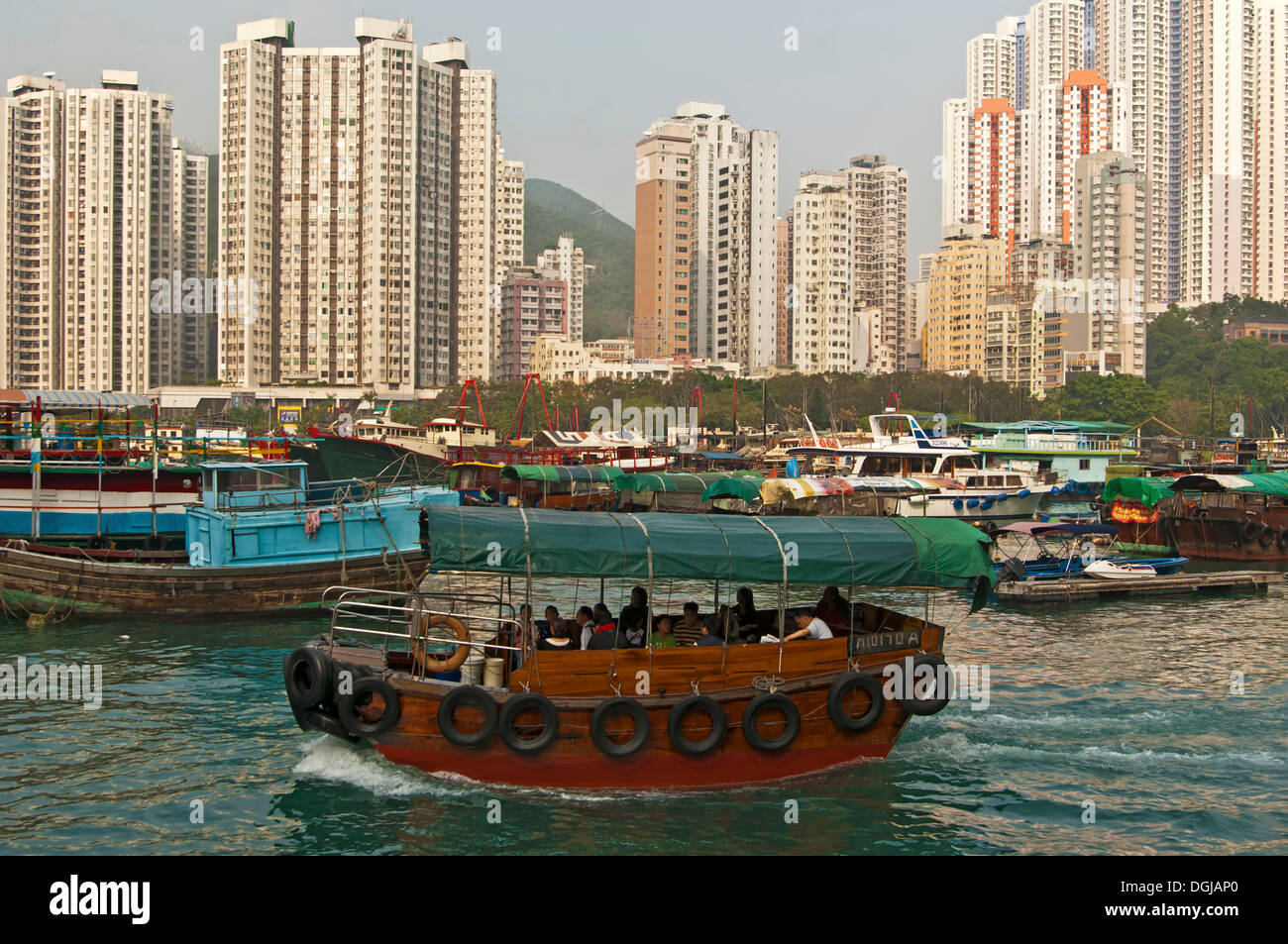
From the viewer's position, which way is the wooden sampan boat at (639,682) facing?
facing to the left of the viewer

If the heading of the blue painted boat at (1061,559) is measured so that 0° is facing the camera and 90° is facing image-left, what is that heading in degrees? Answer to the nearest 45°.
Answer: approximately 270°

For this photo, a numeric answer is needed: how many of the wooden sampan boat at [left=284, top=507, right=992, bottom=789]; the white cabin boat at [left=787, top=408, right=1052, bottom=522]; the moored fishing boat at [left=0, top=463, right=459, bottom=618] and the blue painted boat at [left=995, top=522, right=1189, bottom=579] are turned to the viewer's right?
2
